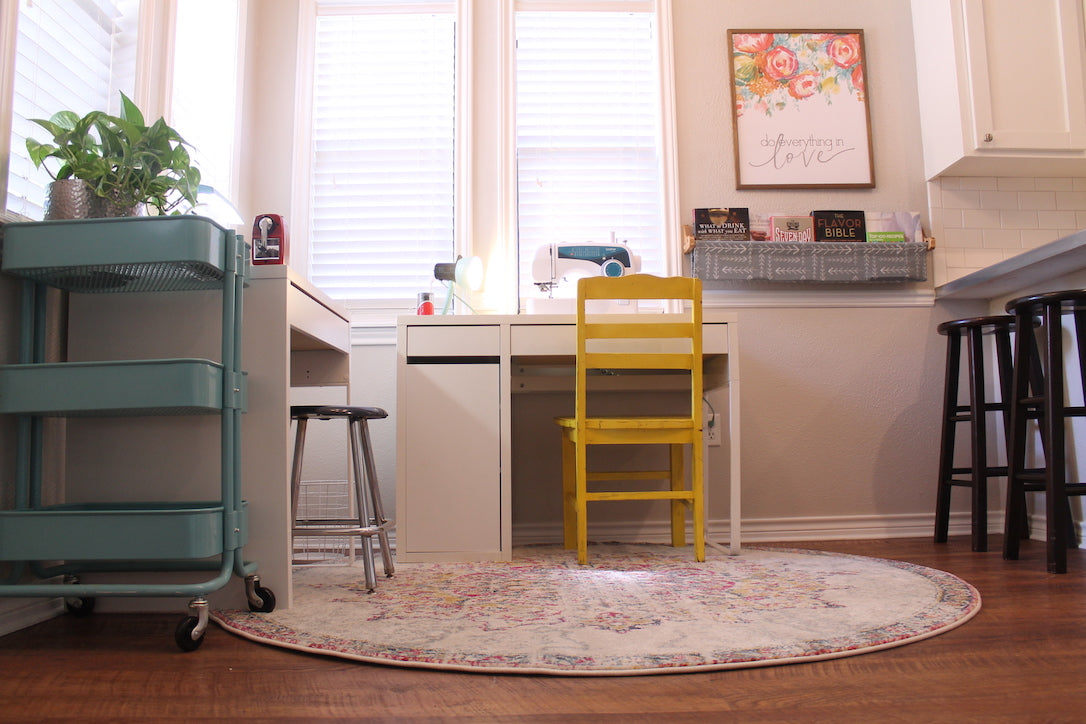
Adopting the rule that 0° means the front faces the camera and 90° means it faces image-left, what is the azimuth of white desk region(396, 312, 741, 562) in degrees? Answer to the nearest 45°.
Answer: approximately 0°

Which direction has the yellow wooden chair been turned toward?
away from the camera

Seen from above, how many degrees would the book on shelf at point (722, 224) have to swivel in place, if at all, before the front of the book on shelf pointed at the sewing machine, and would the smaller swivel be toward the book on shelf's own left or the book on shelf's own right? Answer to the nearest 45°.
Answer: approximately 45° to the book on shelf's own right

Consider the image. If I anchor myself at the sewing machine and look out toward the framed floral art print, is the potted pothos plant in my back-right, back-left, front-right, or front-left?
back-right

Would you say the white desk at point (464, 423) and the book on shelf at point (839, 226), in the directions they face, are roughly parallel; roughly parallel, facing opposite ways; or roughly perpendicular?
roughly parallel

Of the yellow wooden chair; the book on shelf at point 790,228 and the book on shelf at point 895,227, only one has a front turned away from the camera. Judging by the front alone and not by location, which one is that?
the yellow wooden chair

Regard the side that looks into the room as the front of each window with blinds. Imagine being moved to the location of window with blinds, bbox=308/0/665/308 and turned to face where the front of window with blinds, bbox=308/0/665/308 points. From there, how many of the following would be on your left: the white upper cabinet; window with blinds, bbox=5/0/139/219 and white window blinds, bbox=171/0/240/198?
1

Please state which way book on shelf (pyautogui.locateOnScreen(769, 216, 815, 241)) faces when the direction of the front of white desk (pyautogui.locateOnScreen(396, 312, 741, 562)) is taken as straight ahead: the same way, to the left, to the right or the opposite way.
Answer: the same way

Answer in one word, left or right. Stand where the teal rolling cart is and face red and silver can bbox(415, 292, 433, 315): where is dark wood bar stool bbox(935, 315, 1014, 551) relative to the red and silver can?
right

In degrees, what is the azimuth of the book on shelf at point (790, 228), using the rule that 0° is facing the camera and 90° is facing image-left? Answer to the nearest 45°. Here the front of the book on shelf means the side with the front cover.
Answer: approximately 0°

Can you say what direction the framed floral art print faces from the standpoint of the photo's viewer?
facing the viewer

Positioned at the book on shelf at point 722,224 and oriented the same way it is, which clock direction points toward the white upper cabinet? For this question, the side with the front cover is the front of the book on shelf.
The white upper cabinet is roughly at 9 o'clock from the book on shelf.

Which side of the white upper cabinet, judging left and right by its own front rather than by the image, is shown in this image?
front

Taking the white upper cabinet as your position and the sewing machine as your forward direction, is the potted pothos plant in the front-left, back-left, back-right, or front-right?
front-left

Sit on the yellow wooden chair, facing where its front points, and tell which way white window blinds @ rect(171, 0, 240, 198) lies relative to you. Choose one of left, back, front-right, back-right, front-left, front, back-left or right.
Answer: left

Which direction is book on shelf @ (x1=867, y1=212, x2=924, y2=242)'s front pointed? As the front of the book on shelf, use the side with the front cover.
toward the camera

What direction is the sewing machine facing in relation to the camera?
toward the camera

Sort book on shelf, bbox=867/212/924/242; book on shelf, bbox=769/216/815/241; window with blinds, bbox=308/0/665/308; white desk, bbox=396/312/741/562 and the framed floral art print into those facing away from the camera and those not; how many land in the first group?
0
